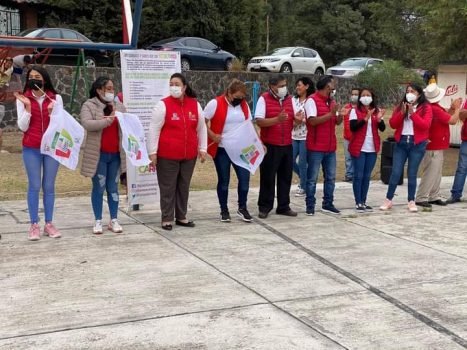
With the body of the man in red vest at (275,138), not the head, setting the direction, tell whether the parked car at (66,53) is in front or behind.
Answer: behind

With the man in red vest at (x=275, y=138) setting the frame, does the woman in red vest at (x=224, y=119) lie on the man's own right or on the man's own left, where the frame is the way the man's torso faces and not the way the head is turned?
on the man's own right

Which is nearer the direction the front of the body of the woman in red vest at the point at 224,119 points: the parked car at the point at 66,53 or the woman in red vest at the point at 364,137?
the woman in red vest

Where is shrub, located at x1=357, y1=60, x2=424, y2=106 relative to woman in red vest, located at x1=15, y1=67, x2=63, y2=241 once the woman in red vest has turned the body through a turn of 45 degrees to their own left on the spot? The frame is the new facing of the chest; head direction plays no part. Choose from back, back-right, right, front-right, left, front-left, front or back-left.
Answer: left

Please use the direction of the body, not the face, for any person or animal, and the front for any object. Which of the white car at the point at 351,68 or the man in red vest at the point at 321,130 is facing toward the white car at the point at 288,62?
the white car at the point at 351,68

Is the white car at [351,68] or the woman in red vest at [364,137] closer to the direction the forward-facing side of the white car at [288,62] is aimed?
the woman in red vest

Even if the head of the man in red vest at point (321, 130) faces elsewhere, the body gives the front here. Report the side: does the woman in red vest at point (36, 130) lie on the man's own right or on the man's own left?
on the man's own right

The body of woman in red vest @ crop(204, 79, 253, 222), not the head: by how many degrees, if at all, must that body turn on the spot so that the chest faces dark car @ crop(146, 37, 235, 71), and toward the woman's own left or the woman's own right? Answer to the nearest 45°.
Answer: approximately 135° to the woman's own left

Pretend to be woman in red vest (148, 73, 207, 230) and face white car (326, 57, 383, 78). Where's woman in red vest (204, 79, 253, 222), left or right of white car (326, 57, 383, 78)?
right

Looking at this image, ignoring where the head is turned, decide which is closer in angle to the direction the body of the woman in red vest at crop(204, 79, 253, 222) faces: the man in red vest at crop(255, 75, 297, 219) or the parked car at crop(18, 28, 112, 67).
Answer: the man in red vest

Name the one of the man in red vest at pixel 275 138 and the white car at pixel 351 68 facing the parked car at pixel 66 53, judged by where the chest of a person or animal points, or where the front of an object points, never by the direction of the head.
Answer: the white car
